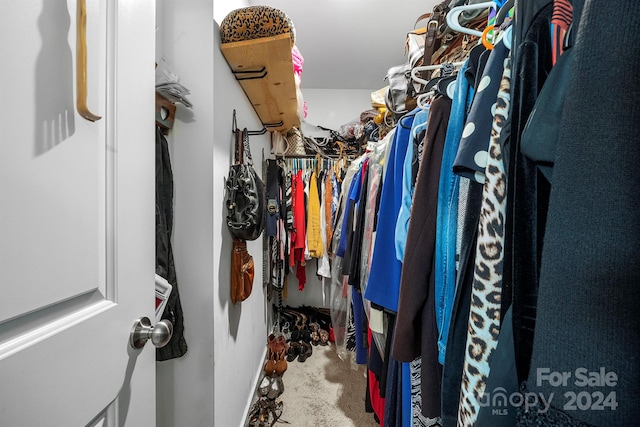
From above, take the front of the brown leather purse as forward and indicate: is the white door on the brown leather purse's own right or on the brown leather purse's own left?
on the brown leather purse's own right

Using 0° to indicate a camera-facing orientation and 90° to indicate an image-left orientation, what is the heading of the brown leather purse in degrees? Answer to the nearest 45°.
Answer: approximately 270°

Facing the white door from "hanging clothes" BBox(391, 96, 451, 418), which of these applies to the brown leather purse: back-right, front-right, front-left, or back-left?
front-right

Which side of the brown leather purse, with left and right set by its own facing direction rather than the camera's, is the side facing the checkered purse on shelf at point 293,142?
left

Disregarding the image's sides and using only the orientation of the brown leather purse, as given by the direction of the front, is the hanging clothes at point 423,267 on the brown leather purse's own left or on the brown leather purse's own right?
on the brown leather purse's own right

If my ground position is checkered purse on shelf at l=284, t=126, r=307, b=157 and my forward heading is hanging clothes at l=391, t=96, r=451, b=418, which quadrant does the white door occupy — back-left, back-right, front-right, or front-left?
front-right

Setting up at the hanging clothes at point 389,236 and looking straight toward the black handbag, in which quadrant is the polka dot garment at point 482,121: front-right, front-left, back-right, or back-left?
back-left

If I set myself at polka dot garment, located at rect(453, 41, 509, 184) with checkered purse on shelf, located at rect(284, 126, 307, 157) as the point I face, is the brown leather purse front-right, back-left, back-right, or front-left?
front-left

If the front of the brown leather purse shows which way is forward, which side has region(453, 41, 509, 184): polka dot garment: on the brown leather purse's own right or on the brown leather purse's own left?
on the brown leather purse's own right
